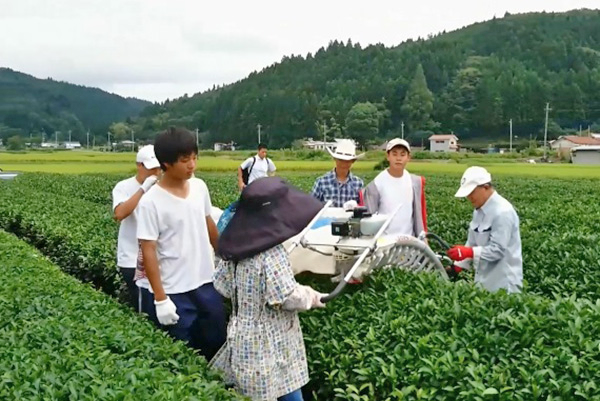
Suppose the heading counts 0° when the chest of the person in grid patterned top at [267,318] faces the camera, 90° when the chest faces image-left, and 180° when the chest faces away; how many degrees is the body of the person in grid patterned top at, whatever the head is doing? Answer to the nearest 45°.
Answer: approximately 225°

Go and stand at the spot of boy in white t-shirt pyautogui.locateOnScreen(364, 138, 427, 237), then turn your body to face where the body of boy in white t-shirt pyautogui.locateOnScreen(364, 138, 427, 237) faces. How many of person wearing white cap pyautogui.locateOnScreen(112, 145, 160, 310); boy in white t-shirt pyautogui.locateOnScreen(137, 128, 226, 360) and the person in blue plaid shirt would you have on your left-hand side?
0

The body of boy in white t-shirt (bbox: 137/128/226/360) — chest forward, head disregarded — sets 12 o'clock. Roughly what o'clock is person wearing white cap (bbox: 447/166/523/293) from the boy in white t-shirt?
The person wearing white cap is roughly at 10 o'clock from the boy in white t-shirt.

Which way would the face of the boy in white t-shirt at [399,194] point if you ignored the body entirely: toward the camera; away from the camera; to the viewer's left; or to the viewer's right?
toward the camera

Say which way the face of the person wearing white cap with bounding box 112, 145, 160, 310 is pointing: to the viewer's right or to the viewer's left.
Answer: to the viewer's right

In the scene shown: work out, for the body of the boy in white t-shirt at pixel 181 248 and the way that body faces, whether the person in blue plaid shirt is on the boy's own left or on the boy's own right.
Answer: on the boy's own left

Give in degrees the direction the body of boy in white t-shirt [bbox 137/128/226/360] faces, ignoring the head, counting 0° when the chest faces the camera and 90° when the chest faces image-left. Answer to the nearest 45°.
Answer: approximately 315°

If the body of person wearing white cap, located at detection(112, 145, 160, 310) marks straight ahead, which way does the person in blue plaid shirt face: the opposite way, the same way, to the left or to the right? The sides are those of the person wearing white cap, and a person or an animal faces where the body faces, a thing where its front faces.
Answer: to the right

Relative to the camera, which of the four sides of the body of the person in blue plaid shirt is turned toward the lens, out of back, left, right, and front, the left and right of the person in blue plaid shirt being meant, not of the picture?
front

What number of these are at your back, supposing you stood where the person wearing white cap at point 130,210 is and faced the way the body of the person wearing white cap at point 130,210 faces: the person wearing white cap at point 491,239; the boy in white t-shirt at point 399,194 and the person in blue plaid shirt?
0

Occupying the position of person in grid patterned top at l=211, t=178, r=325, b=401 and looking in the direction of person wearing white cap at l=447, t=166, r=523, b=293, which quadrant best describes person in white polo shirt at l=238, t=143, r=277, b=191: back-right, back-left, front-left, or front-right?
front-left

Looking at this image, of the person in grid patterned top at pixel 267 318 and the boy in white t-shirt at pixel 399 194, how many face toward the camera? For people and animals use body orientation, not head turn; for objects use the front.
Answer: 1

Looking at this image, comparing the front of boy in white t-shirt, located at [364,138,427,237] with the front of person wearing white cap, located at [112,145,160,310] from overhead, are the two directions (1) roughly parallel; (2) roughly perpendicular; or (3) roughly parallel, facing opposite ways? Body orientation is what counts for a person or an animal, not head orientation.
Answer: roughly perpendicular

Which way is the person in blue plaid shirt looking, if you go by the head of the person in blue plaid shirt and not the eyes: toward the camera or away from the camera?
toward the camera

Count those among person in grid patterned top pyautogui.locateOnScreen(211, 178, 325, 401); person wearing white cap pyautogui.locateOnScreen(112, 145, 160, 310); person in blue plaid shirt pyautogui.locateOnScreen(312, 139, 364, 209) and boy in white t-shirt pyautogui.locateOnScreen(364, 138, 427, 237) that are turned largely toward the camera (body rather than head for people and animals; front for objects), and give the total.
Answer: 2

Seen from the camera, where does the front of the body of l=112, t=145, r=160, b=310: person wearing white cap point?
to the viewer's right
